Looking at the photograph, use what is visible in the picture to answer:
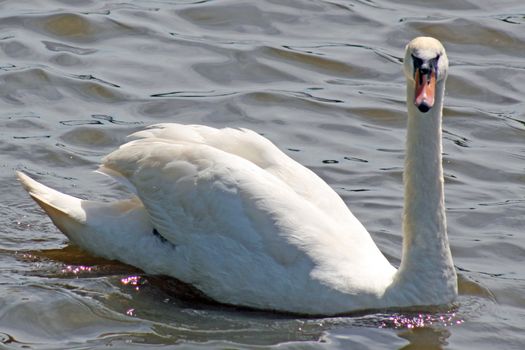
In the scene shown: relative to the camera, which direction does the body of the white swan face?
to the viewer's right
